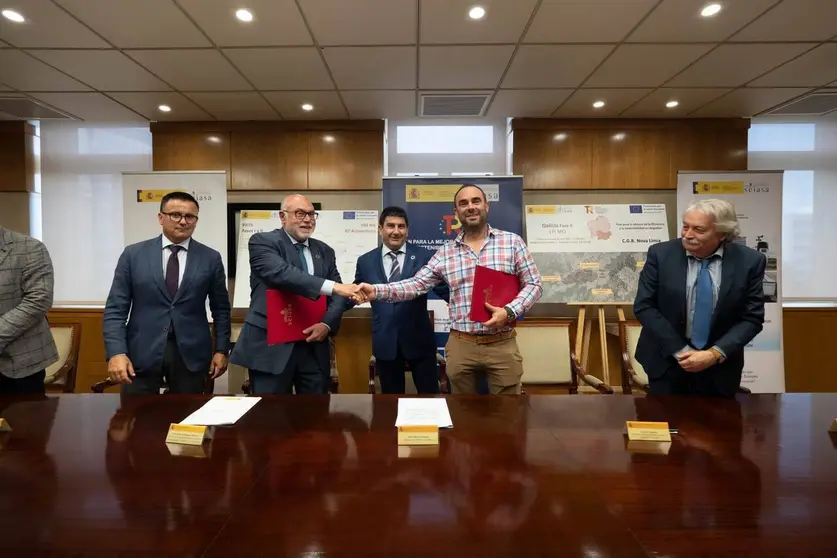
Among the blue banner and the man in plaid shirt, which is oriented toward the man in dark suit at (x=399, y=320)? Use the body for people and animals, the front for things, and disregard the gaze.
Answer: the blue banner

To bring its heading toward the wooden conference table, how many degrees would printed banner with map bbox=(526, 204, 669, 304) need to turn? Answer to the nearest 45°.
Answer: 0° — it already faces it

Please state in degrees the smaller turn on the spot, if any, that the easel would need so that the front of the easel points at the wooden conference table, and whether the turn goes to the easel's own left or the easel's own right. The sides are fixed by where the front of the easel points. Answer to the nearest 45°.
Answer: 0° — it already faces it

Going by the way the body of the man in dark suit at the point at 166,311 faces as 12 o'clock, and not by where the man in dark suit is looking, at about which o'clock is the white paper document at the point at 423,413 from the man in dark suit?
The white paper document is roughly at 11 o'clock from the man in dark suit.

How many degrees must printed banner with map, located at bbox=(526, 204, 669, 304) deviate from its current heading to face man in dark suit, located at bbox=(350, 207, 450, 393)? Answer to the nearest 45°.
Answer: approximately 45° to its right
